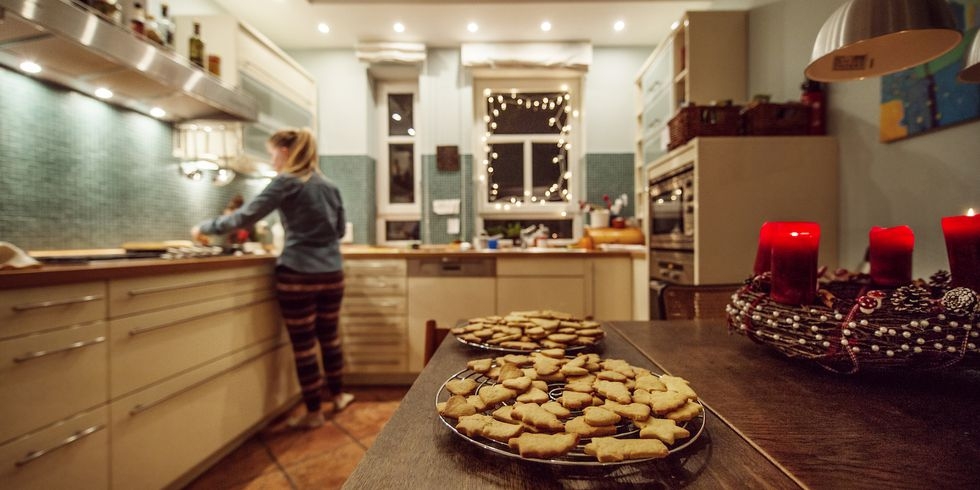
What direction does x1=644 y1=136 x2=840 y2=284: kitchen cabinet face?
to the viewer's left

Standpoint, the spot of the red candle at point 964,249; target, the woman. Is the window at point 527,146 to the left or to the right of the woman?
right

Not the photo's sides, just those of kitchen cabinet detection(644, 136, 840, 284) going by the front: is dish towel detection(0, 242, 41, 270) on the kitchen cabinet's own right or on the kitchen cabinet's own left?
on the kitchen cabinet's own left

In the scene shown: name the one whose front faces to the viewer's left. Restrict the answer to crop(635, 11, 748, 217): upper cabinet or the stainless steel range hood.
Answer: the upper cabinet

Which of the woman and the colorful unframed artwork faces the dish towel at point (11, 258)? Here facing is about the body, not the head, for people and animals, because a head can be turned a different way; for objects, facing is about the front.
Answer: the colorful unframed artwork

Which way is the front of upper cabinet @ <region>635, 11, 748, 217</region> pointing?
to the viewer's left

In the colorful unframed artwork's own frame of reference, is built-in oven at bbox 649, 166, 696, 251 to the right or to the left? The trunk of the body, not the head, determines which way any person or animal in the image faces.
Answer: on its right

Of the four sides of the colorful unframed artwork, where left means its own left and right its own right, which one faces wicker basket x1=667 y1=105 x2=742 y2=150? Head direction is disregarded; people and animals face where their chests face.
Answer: right

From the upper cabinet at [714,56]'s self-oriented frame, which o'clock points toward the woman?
The woman is roughly at 11 o'clock from the upper cabinet.

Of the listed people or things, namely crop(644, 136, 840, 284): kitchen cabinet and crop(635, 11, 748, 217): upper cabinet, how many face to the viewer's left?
2

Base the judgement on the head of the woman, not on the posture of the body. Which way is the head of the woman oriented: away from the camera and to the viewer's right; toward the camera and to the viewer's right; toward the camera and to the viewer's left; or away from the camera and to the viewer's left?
away from the camera and to the viewer's left

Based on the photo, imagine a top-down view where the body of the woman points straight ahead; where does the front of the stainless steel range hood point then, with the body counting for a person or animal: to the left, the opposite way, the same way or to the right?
the opposite way
